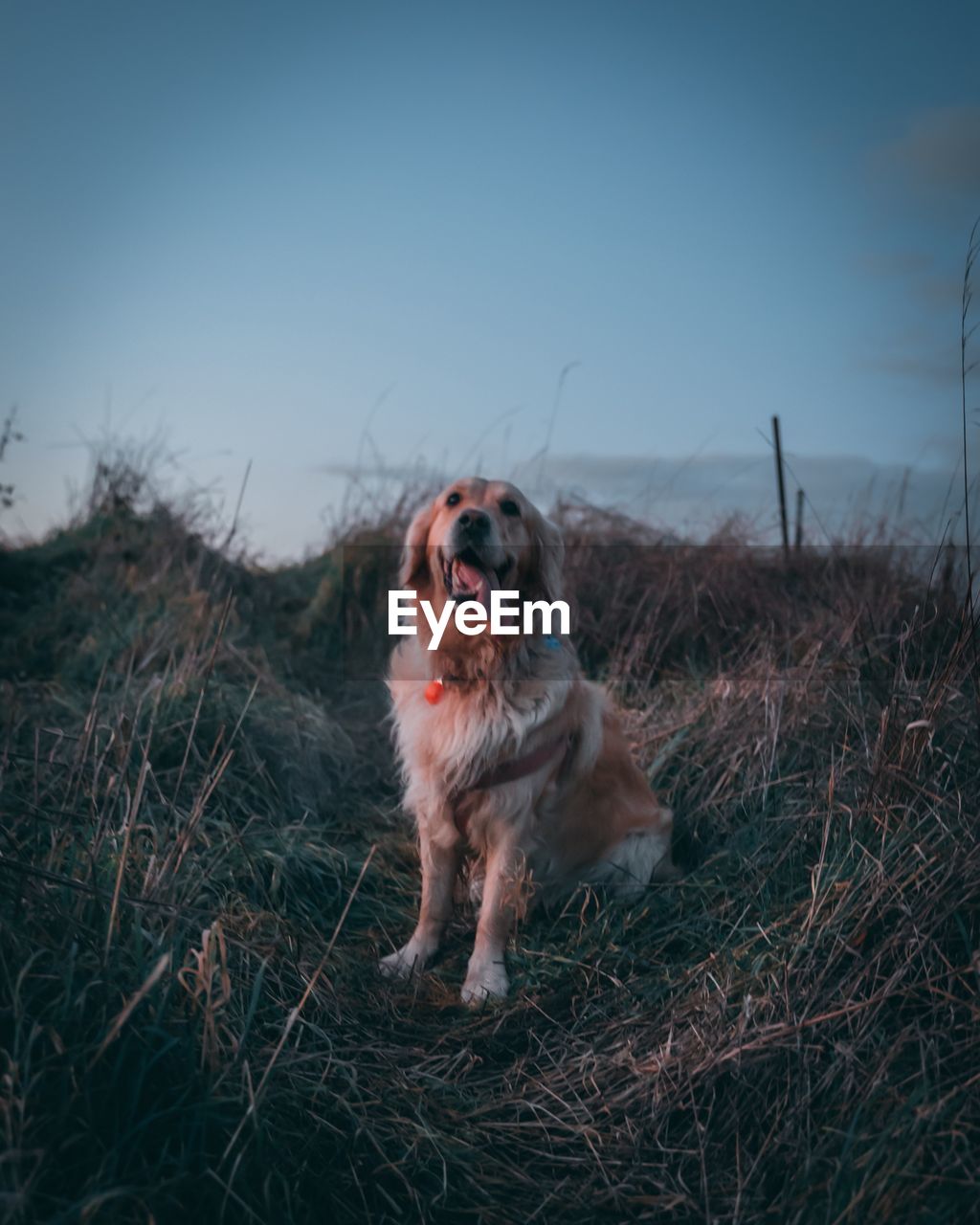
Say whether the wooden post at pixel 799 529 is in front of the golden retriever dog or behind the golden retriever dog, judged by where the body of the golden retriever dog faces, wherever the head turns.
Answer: behind

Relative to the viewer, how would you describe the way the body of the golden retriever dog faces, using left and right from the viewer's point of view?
facing the viewer and to the left of the viewer
